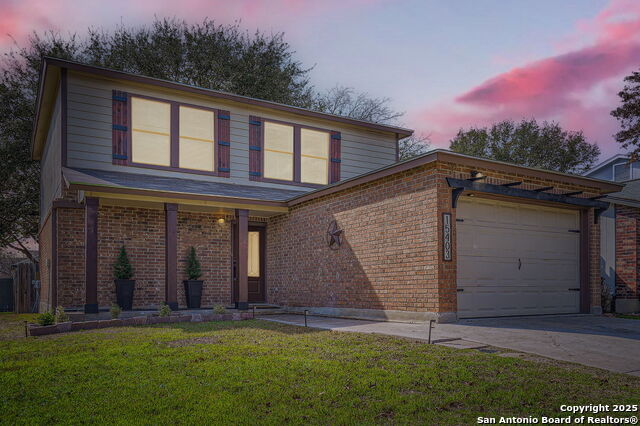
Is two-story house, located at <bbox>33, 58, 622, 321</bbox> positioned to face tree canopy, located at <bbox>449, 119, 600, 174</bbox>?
no

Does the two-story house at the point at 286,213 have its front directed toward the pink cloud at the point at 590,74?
no

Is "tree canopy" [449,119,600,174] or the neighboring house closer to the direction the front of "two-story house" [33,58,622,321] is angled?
the neighboring house

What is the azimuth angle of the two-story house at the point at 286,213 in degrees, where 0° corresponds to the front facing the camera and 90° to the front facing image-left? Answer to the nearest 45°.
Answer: approximately 315°
